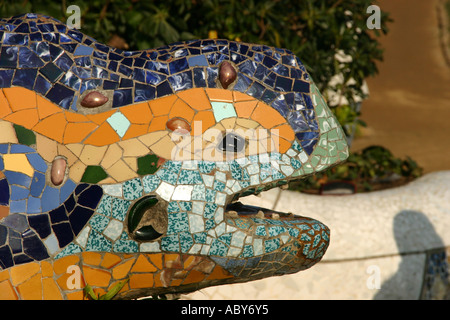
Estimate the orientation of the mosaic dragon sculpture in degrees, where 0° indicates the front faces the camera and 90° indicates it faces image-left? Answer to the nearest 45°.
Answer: approximately 270°
